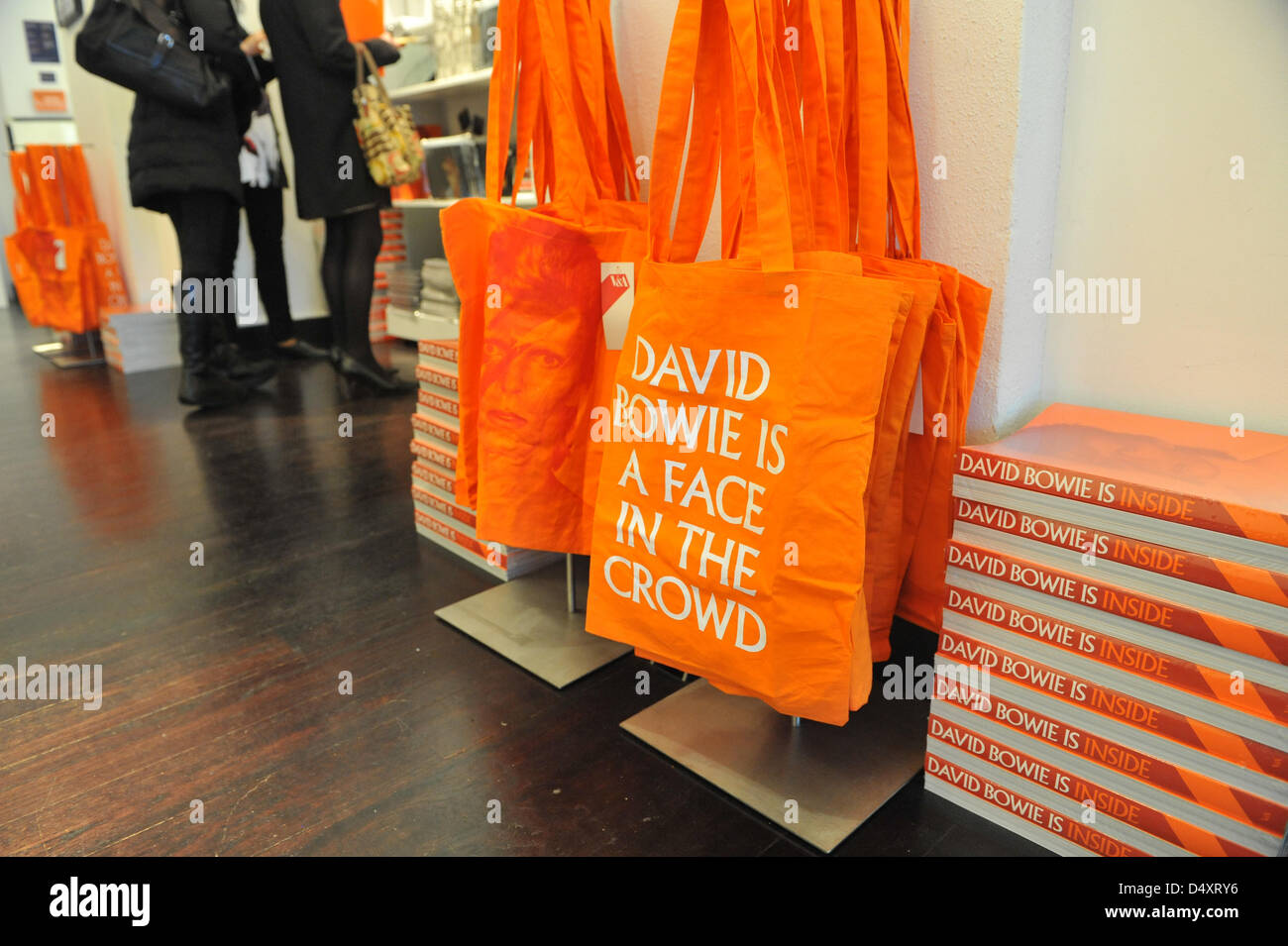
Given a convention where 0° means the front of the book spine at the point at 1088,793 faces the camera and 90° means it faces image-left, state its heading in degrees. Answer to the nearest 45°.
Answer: approximately 45°

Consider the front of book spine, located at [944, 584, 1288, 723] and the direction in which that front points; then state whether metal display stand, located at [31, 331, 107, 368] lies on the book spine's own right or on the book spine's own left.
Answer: on the book spine's own right

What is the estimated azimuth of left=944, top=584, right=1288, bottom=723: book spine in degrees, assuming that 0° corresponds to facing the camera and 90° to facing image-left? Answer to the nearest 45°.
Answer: approximately 45°

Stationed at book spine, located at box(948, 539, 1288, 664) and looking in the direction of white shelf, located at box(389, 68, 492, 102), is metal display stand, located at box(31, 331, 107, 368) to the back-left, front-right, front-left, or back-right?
front-left

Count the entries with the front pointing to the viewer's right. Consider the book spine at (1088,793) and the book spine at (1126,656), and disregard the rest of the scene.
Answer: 0

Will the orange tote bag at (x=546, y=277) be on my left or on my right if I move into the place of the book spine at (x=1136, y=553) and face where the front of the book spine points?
on my right

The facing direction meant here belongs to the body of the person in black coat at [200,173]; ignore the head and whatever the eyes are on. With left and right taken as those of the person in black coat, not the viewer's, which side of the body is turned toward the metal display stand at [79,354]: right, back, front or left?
left

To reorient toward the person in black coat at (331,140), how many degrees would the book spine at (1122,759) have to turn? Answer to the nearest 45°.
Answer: approximately 90° to its right

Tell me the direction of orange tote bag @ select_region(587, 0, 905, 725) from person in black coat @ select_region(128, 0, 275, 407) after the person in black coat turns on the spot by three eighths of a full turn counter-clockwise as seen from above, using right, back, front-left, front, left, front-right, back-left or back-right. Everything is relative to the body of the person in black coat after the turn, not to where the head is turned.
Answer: back-left

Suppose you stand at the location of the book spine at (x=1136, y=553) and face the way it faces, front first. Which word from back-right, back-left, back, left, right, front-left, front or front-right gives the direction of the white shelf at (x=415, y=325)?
right

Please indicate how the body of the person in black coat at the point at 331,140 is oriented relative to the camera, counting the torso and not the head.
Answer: to the viewer's right
